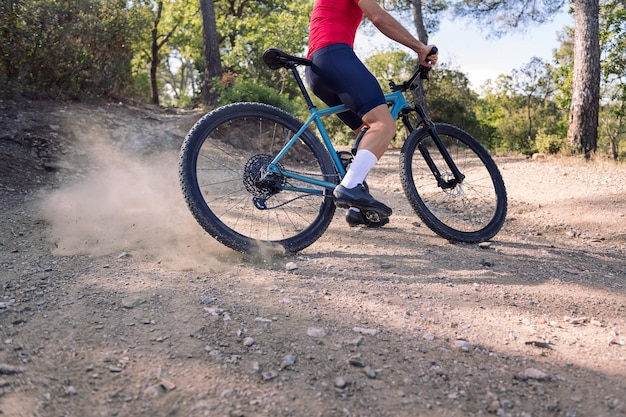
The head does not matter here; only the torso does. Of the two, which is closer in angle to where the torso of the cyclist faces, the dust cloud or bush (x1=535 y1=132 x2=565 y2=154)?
the bush

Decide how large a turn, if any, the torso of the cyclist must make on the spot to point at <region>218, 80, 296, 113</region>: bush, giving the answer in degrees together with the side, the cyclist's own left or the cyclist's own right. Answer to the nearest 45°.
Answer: approximately 90° to the cyclist's own left

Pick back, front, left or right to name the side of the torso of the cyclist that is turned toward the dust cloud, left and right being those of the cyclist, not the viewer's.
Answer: back

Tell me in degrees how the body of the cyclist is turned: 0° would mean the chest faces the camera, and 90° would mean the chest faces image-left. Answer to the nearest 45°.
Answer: approximately 270°

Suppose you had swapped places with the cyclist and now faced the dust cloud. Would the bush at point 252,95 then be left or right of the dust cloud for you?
right

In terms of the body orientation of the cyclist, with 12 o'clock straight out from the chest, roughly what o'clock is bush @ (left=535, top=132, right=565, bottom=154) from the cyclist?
The bush is roughly at 10 o'clock from the cyclist.
